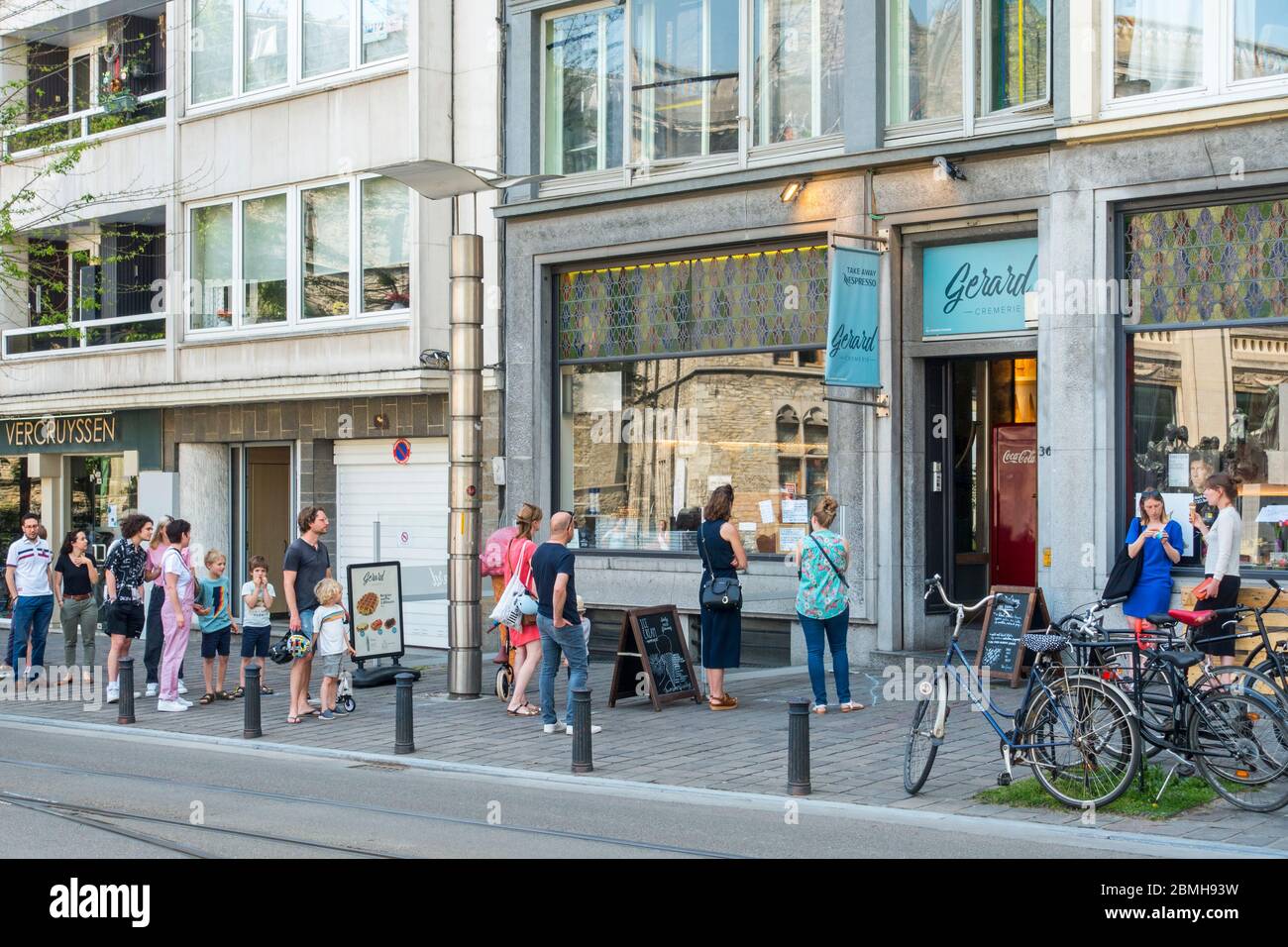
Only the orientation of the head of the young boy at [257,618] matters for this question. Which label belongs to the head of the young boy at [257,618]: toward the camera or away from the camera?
toward the camera

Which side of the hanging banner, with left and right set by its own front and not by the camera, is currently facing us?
front

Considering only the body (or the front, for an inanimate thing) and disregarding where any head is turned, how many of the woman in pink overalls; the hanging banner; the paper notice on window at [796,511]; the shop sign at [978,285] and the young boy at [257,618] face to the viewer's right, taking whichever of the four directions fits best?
1

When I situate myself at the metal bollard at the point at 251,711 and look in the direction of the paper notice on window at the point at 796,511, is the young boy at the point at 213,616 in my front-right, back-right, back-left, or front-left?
front-left

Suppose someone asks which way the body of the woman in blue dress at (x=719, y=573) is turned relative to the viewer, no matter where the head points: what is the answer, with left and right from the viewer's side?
facing away from the viewer and to the right of the viewer

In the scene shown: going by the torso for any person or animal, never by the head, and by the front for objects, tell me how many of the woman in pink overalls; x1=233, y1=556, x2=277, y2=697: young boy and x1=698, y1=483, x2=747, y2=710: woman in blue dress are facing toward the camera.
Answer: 1

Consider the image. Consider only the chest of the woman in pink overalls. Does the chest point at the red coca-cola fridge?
yes

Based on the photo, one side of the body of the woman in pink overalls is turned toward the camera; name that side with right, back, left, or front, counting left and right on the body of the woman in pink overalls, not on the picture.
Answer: right

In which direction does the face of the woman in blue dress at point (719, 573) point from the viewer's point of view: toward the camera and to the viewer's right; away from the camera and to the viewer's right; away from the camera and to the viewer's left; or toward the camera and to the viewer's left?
away from the camera and to the viewer's right

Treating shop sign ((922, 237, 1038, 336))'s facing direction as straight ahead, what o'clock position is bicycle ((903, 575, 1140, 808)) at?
The bicycle is roughly at 12 o'clock from the shop sign.

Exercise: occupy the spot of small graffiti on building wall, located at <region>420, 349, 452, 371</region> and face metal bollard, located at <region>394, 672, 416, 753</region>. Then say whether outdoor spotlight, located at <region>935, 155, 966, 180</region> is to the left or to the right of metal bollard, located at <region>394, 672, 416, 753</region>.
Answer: left

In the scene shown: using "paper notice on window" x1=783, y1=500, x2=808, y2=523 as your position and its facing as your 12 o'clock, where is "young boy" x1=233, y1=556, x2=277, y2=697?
The young boy is roughly at 2 o'clock from the paper notice on window.

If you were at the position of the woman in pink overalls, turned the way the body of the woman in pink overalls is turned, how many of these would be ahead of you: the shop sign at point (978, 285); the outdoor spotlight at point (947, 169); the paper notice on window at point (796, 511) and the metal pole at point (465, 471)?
4

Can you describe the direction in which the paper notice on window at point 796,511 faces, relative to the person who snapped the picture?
facing the viewer

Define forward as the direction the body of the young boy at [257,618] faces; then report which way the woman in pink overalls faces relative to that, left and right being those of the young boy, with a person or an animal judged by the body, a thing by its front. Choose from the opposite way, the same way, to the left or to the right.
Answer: to the left
